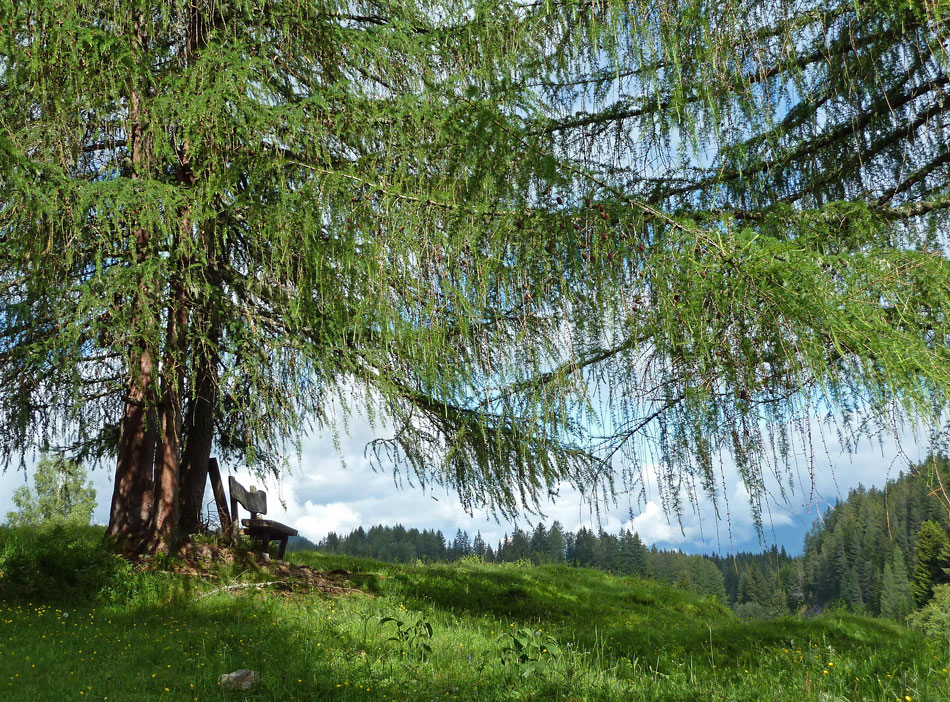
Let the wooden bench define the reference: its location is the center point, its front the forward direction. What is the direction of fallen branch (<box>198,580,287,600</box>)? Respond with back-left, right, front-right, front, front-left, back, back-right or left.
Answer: front-right

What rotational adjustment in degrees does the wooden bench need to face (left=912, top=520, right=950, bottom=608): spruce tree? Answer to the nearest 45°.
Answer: approximately 90° to its left

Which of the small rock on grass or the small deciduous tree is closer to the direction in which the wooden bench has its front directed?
the small rock on grass

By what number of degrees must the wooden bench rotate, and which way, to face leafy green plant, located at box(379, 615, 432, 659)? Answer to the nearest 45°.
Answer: approximately 45° to its right

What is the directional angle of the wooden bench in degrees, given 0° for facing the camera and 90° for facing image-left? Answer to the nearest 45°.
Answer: approximately 315°

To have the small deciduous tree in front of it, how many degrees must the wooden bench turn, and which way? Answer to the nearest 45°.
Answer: approximately 135° to its left
